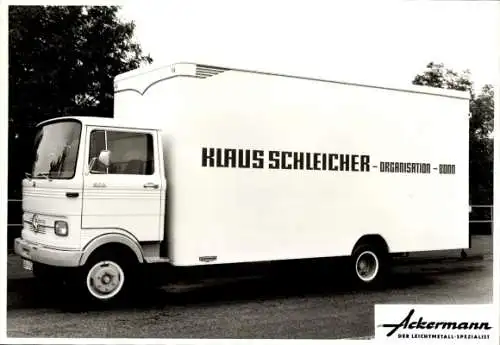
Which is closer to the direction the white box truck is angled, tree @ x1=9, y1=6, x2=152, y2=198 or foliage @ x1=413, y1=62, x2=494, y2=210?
the tree

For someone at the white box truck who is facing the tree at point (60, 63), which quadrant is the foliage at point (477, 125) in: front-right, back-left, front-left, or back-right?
front-right

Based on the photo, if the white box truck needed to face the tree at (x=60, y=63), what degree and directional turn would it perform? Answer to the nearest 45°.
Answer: approximately 90° to its right

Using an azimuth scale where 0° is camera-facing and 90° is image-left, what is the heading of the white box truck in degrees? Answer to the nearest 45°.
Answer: approximately 45°
